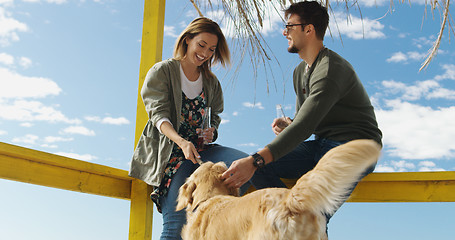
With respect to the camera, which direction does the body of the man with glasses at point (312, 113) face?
to the viewer's left

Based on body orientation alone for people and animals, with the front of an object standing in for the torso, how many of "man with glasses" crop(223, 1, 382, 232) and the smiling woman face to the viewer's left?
1

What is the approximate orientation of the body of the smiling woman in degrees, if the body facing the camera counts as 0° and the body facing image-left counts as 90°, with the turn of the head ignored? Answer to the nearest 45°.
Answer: approximately 315°

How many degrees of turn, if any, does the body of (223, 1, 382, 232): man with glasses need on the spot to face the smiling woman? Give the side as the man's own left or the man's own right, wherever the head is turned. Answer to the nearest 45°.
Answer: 0° — they already face them
